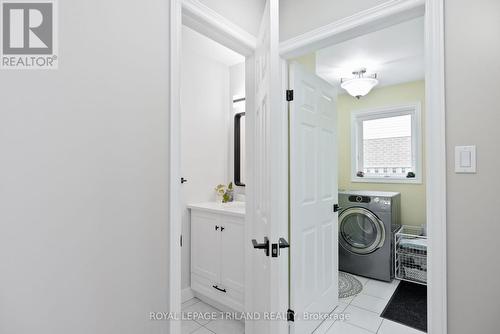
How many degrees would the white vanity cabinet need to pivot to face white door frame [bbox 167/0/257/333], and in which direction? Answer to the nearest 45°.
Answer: approximately 45° to its left

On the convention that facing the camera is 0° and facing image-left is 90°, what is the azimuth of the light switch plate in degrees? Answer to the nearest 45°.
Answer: approximately 0°

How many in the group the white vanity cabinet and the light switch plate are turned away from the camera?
0

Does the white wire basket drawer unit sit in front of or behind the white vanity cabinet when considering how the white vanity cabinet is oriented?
behind

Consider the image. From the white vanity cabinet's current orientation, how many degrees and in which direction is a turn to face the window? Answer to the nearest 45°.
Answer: approximately 180°

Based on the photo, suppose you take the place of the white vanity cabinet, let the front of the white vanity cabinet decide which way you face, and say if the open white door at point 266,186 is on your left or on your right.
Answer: on your left

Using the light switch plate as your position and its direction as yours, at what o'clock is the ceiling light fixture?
The ceiling light fixture is roughly at 5 o'clock from the light switch plate.
